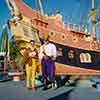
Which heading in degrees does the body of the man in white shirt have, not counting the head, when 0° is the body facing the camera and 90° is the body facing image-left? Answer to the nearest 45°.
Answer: approximately 45°

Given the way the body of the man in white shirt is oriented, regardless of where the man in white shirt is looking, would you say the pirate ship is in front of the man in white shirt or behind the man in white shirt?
behind
